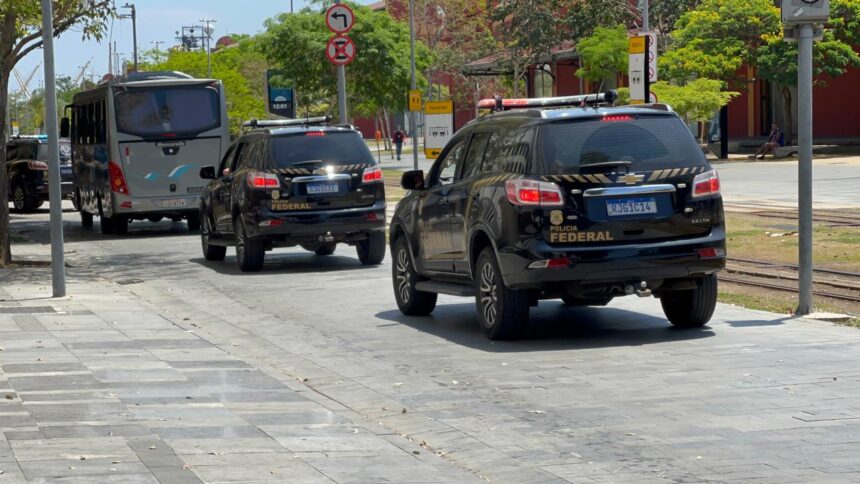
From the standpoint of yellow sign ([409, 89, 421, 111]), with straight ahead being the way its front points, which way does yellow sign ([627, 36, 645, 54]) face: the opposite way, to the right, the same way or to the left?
the same way

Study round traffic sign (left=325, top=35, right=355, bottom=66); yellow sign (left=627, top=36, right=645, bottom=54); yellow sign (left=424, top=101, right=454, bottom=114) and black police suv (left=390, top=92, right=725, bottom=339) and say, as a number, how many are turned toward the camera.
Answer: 3

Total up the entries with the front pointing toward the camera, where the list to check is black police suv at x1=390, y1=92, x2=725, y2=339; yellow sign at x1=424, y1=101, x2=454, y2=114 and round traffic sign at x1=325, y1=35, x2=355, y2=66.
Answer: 2

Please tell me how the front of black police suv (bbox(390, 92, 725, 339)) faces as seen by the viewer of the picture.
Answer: facing away from the viewer and to the left of the viewer

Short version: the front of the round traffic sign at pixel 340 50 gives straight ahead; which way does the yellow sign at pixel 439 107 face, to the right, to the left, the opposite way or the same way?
the same way

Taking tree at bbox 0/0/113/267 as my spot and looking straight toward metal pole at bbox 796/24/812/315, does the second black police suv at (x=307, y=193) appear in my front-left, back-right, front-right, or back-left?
front-left

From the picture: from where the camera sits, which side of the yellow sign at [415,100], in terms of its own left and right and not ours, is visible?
front

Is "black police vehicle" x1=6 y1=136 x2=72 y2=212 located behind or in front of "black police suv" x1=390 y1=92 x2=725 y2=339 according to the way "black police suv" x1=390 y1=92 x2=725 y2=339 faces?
in front

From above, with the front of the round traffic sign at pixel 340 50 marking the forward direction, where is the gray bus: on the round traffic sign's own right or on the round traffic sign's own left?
on the round traffic sign's own right

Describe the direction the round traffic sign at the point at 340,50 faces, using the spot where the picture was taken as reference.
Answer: facing the viewer

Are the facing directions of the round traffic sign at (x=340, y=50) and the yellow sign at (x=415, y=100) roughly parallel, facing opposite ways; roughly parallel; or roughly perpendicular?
roughly parallel

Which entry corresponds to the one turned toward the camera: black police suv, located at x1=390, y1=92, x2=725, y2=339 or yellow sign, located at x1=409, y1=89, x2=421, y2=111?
the yellow sign

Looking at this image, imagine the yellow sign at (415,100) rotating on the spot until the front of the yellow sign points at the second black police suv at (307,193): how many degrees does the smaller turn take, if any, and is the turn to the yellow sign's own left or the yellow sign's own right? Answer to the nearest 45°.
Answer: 0° — it already faces it

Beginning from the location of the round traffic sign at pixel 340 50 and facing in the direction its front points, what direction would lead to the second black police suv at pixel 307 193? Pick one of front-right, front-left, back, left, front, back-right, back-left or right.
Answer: front

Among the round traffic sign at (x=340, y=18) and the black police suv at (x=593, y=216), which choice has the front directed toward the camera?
the round traffic sign

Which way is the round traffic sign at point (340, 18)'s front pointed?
toward the camera

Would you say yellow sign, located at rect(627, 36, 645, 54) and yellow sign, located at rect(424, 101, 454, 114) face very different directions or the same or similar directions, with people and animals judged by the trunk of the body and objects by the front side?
same or similar directions
